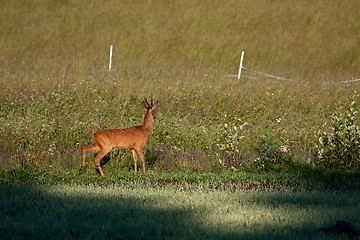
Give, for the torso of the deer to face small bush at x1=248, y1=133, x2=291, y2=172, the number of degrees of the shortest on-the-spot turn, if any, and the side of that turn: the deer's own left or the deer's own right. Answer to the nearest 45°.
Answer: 0° — it already faces it

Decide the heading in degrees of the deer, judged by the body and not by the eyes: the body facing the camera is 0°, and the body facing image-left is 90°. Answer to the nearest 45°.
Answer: approximately 270°

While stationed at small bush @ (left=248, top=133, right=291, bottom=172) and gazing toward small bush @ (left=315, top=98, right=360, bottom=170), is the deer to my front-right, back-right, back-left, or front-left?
back-right

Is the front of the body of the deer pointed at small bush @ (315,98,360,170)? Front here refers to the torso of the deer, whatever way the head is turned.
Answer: yes
